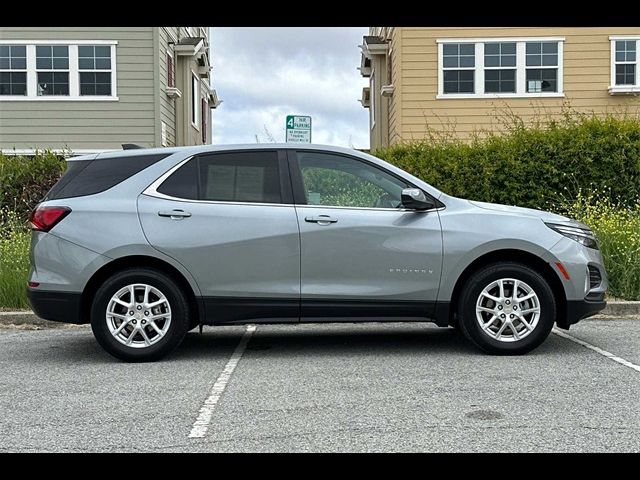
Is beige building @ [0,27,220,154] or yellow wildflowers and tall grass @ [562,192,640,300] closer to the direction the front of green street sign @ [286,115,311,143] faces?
the yellow wildflowers and tall grass

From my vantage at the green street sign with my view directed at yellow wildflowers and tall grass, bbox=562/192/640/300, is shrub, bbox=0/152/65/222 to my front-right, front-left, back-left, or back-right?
back-right

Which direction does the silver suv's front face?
to the viewer's right

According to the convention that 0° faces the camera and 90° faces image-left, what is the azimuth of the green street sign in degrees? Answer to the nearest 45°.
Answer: approximately 0°

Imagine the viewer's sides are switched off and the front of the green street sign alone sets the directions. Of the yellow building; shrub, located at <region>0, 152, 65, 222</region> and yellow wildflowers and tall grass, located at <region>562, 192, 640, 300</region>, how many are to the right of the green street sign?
1

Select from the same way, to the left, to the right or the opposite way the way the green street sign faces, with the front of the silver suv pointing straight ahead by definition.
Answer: to the right

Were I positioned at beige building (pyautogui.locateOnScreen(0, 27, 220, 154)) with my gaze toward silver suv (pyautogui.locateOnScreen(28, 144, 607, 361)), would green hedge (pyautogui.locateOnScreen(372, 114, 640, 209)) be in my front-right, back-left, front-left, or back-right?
front-left

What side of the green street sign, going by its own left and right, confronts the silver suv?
front

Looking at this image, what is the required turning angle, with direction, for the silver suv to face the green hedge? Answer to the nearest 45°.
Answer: approximately 45° to its left

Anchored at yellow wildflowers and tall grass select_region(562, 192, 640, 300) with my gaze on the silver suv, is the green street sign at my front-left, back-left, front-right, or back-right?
front-right

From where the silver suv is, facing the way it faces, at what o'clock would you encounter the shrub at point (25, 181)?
The shrub is roughly at 8 o'clock from the silver suv.

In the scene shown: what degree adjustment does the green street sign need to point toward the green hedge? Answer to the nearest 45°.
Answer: approximately 90° to its left
